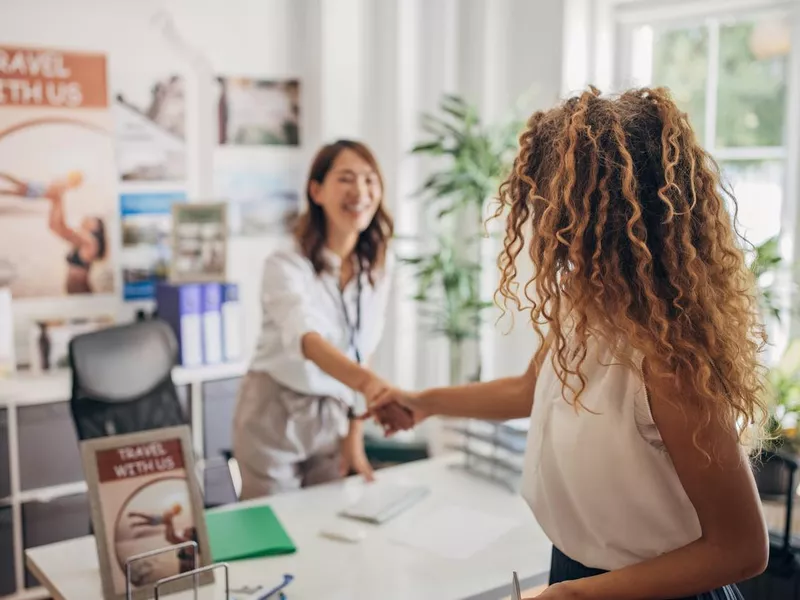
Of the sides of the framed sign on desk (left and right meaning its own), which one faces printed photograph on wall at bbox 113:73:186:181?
back

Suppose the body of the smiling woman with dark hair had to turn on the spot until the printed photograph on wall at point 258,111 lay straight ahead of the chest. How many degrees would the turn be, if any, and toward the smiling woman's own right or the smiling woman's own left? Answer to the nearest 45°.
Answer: approximately 135° to the smiling woman's own left

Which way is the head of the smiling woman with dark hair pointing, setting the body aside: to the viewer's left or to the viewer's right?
to the viewer's right

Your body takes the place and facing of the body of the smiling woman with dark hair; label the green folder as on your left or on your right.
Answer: on your right

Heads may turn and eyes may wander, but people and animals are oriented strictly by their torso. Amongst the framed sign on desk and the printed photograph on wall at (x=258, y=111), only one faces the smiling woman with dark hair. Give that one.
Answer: the printed photograph on wall

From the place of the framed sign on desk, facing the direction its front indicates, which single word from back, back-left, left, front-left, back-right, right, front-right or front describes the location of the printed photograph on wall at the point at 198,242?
back

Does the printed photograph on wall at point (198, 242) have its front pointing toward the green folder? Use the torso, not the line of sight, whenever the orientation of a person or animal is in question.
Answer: yes

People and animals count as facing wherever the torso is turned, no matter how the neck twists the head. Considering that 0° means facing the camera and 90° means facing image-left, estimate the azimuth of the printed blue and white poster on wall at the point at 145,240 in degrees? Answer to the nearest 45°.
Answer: approximately 0°

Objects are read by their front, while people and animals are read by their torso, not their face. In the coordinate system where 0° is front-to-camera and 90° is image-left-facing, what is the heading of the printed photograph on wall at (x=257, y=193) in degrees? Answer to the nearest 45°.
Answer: approximately 0°

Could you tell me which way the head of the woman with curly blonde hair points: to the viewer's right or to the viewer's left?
to the viewer's left

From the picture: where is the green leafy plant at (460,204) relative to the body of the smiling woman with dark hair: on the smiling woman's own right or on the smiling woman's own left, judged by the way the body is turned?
on the smiling woman's own left
